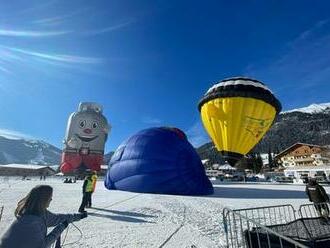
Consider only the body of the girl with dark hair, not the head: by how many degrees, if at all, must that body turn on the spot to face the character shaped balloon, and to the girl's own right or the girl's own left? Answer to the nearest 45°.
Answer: approximately 45° to the girl's own left

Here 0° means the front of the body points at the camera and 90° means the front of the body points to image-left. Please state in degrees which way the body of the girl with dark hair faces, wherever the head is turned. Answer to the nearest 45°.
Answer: approximately 225°

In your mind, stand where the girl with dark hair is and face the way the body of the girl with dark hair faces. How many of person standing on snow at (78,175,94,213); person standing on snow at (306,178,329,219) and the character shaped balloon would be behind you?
0

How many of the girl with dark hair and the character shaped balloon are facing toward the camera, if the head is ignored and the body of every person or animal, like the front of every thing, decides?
1

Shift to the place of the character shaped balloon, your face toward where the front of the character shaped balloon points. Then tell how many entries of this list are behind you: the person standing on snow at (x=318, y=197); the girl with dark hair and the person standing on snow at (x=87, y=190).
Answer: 0

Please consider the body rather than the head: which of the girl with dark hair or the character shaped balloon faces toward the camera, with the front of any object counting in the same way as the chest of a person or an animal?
the character shaped balloon

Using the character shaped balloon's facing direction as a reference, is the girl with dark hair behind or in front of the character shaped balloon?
in front

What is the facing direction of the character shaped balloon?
toward the camera

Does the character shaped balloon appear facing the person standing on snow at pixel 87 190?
yes

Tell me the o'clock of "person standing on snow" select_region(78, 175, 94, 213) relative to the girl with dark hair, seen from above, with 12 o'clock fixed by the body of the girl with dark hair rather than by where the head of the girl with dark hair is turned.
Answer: The person standing on snow is roughly at 11 o'clock from the girl with dark hair.
